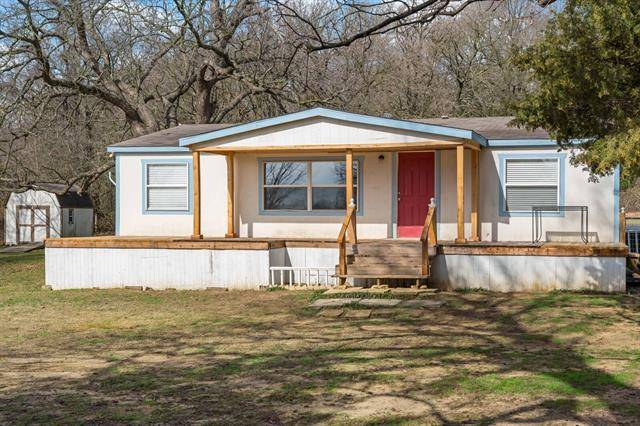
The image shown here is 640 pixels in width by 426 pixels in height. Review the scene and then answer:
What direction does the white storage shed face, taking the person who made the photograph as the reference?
facing the viewer and to the left of the viewer

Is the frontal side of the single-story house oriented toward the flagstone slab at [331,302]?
yes

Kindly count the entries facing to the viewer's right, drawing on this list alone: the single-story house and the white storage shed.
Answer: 0

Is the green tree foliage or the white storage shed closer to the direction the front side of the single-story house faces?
the green tree foliage

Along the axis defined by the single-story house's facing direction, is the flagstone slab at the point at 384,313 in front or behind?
in front

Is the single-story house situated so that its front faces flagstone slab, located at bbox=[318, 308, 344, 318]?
yes

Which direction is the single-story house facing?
toward the camera

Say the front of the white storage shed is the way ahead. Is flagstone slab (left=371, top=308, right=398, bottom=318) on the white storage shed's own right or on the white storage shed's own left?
on the white storage shed's own left

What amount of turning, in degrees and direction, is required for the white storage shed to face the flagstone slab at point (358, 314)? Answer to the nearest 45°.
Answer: approximately 45° to its left

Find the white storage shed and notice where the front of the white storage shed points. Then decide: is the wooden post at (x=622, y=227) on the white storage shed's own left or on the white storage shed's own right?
on the white storage shed's own left

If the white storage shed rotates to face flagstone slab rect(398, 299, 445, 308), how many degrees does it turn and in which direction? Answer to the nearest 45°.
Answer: approximately 45° to its left
